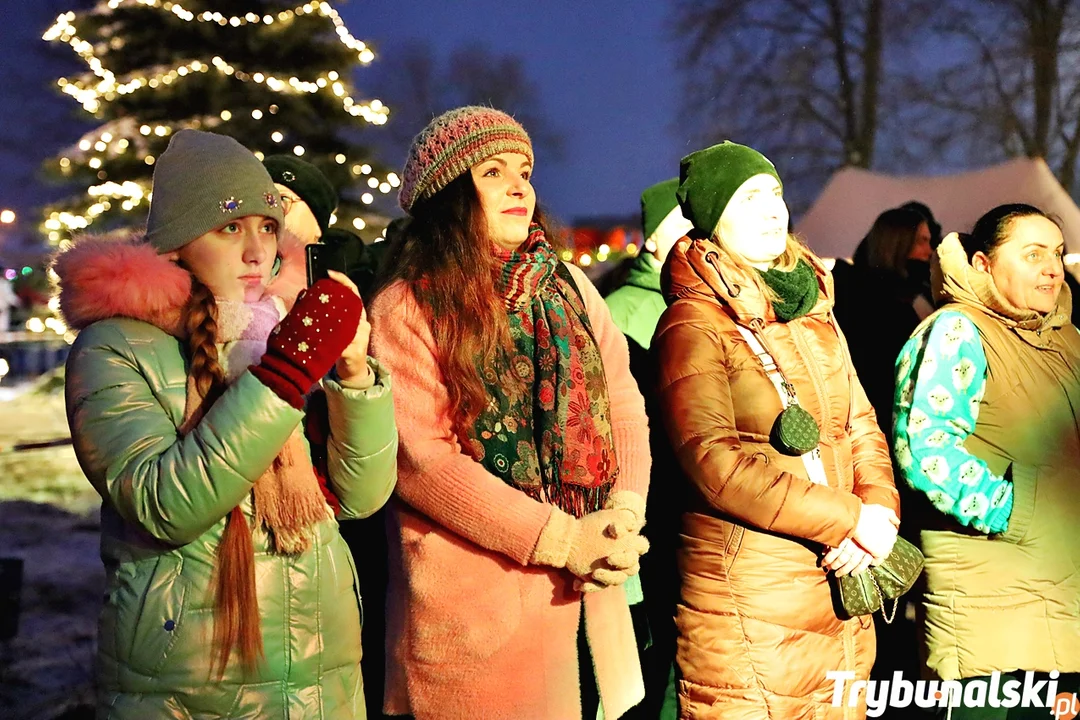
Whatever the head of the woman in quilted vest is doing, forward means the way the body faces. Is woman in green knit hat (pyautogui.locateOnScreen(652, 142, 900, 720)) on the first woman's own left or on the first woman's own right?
on the first woman's own right

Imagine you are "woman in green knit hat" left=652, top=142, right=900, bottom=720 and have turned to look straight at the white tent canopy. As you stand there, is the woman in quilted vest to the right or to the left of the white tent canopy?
right

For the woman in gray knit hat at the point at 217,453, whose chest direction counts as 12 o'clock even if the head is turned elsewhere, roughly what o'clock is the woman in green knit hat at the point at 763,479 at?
the woman in green knit hat at the point at 763,479 is roughly at 10 o'clock from the woman in gray knit hat at the point at 217,453.

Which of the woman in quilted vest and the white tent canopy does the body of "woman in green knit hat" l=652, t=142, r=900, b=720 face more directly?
the woman in quilted vest

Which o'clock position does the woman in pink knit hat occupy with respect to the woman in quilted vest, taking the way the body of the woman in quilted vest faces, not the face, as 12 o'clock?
The woman in pink knit hat is roughly at 3 o'clock from the woman in quilted vest.

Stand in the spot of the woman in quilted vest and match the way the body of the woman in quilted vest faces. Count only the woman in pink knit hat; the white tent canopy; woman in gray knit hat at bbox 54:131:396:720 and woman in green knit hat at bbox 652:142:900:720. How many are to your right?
3

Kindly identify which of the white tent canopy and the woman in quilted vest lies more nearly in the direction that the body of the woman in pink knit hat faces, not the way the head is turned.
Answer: the woman in quilted vest

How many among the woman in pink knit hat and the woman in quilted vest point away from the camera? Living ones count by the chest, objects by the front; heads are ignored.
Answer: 0

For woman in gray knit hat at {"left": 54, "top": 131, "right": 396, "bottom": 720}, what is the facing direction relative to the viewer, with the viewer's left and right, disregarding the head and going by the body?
facing the viewer and to the right of the viewer

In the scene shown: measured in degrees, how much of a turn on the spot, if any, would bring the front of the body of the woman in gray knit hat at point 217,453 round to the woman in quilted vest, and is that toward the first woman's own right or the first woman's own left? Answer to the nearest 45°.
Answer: approximately 45° to the first woman's own left

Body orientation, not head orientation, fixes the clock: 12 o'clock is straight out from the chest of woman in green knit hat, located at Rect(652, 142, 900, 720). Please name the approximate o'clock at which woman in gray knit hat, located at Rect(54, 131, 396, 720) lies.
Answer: woman in gray knit hat, located at Rect(54, 131, 396, 720) is roughly at 3 o'clock from woman in green knit hat, located at Rect(652, 142, 900, 720).

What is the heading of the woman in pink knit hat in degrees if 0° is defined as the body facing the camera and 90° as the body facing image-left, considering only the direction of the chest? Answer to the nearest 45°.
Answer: approximately 315°

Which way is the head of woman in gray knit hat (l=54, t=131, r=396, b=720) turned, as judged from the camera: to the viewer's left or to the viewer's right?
to the viewer's right
